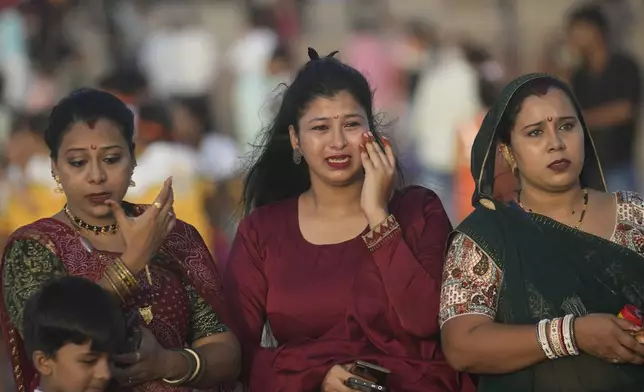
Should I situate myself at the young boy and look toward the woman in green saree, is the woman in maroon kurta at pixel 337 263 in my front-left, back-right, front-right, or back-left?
front-left

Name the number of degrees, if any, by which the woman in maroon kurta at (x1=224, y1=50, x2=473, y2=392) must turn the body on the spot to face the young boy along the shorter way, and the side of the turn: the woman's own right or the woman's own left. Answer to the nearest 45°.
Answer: approximately 45° to the woman's own right

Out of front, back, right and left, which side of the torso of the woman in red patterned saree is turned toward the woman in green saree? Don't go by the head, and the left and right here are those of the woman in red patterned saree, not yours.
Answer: left

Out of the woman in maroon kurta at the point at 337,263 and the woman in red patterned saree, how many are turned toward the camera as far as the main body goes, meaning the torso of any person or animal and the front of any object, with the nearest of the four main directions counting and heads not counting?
2

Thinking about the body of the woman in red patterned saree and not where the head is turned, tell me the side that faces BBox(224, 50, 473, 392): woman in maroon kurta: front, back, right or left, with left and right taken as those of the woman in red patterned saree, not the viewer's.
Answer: left

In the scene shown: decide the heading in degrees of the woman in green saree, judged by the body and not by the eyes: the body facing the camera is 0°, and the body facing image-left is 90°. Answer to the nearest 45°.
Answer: approximately 315°

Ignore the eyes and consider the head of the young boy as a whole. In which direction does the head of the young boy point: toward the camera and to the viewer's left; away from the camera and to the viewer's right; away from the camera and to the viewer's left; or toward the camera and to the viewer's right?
toward the camera and to the viewer's right

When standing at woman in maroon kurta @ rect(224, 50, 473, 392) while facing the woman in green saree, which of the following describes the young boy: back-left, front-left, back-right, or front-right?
back-right

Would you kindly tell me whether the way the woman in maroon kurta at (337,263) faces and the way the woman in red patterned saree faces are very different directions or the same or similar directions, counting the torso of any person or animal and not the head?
same or similar directions

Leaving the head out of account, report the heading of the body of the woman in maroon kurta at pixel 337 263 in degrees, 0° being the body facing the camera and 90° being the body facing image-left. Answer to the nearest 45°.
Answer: approximately 0°

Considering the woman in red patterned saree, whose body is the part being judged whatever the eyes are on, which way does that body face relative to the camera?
toward the camera

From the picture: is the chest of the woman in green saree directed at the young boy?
no

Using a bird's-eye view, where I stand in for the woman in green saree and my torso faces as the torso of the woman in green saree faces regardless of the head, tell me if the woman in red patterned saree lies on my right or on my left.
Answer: on my right

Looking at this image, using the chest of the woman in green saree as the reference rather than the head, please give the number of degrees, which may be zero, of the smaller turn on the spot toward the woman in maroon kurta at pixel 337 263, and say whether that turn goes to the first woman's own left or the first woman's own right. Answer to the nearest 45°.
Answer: approximately 135° to the first woman's own right
